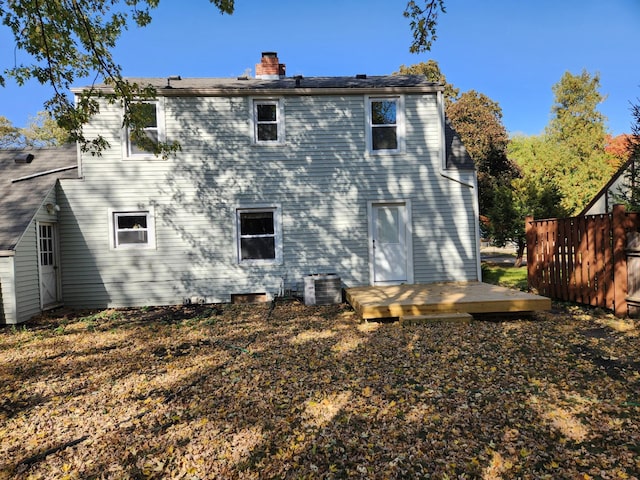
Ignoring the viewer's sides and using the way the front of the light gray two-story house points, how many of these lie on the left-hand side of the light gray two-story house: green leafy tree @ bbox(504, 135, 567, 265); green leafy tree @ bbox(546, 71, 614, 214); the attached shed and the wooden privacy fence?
1

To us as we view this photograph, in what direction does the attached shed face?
facing the viewer and to the right of the viewer

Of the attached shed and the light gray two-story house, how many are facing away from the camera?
1

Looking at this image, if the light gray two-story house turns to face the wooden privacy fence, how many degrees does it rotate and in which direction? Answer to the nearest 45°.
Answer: approximately 135° to its right

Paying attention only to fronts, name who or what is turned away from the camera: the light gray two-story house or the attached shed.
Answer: the light gray two-story house

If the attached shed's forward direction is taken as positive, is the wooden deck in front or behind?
in front

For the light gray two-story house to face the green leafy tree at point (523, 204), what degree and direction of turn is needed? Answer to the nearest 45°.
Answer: approximately 90° to its right

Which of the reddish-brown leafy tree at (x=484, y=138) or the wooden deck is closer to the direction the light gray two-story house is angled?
the reddish-brown leafy tree

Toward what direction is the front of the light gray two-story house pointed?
away from the camera
